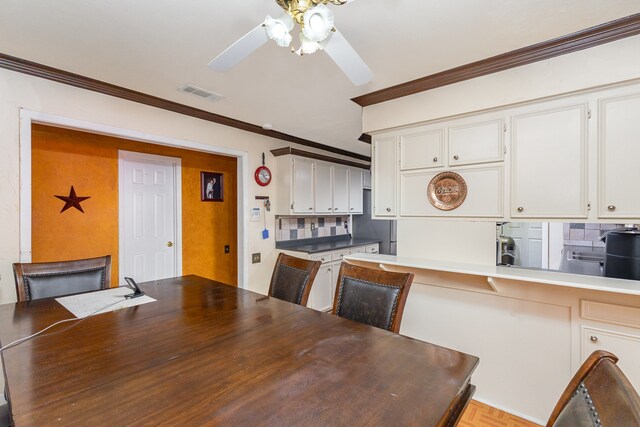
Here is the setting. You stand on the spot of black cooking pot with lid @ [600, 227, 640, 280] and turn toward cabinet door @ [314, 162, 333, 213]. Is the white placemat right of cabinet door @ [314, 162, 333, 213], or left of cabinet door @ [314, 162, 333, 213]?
left

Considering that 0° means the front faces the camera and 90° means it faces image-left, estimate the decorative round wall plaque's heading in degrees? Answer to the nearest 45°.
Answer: approximately 0°

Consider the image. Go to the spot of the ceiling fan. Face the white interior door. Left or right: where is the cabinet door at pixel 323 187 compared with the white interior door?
right

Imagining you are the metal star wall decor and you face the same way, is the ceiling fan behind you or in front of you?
in front

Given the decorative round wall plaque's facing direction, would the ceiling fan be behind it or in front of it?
in front

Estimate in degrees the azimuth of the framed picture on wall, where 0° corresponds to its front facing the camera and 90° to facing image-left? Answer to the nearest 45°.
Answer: approximately 315°

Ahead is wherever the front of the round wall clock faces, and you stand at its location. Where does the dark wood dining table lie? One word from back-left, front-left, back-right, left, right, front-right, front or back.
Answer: front-right

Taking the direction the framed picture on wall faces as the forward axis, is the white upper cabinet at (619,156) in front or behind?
in front

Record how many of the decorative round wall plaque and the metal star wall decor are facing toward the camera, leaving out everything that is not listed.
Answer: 2
